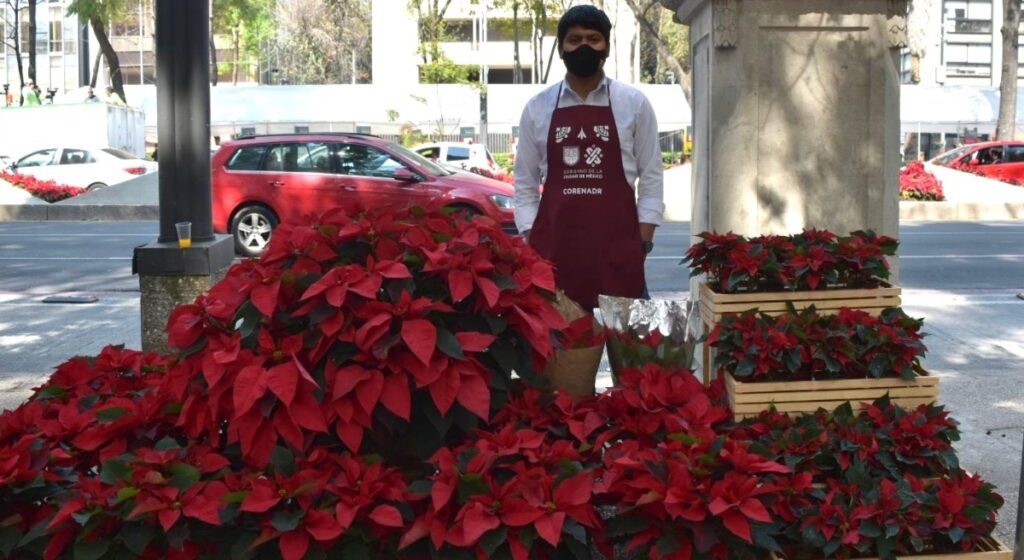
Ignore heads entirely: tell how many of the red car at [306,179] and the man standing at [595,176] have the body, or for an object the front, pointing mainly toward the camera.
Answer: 1

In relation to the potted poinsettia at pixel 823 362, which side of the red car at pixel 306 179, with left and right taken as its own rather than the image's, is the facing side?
right

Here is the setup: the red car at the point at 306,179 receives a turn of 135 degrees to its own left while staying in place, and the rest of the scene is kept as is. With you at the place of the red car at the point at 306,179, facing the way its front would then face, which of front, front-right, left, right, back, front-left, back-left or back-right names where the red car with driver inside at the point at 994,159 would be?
right

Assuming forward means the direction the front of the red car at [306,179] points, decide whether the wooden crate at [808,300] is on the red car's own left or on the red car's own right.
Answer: on the red car's own right

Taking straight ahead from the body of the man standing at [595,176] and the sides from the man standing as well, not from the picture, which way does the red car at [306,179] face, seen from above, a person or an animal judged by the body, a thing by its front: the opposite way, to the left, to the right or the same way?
to the left

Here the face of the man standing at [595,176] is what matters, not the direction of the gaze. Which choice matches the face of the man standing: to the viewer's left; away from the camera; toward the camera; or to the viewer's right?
toward the camera

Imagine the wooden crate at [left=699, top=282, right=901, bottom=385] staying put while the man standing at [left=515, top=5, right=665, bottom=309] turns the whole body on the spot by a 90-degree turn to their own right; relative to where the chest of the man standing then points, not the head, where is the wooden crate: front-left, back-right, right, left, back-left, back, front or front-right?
back-left

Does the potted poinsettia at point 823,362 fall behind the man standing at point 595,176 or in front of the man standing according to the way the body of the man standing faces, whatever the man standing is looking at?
in front

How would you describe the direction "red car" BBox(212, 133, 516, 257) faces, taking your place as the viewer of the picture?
facing to the right of the viewer

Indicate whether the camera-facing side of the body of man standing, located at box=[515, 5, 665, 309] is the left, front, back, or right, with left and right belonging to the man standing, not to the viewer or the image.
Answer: front
